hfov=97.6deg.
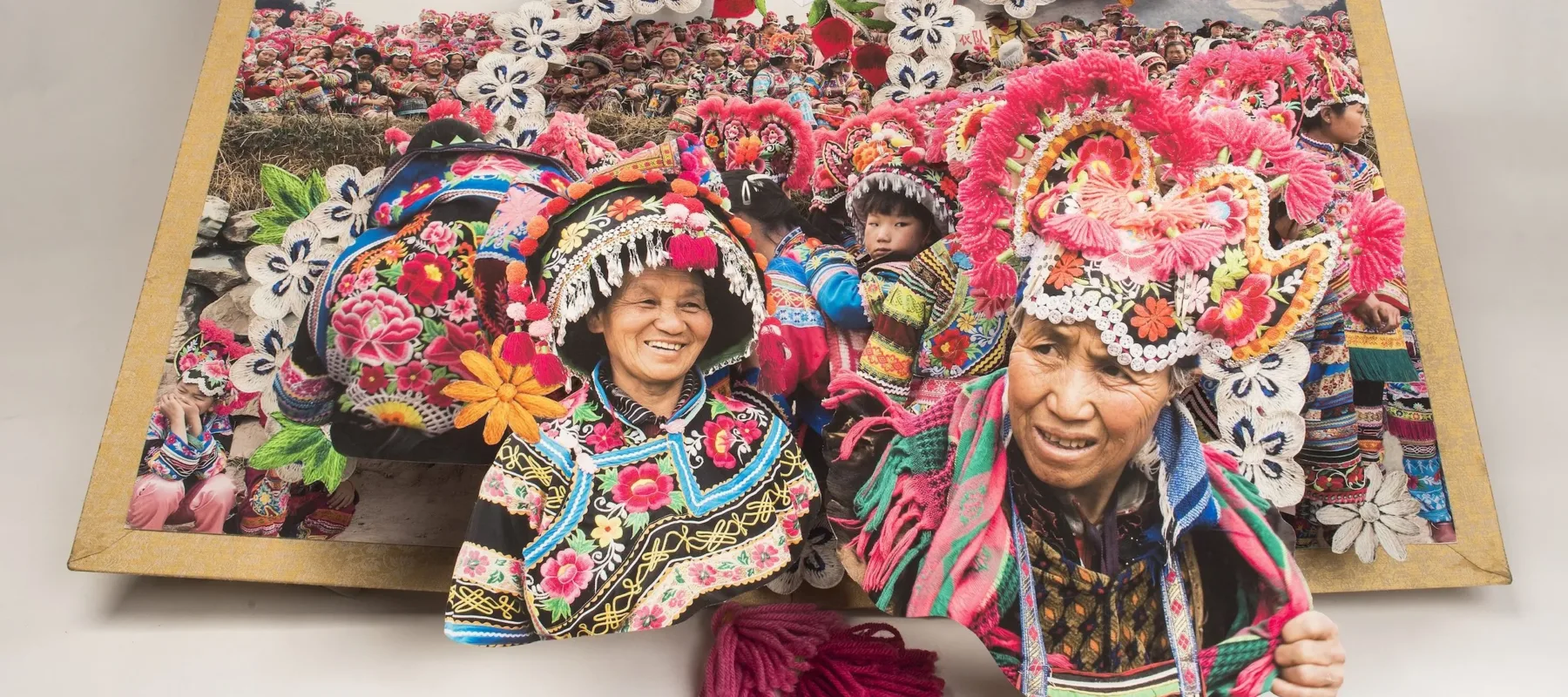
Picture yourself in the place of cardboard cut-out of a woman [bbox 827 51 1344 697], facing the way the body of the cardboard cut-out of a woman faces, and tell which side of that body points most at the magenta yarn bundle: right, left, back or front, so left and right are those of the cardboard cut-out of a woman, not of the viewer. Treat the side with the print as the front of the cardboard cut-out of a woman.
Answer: right
